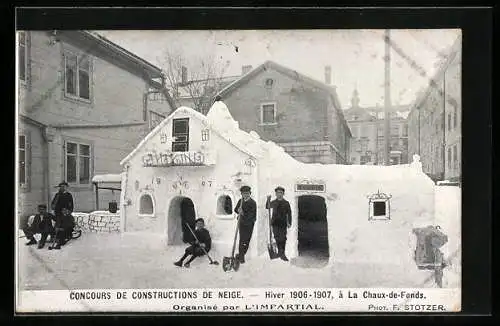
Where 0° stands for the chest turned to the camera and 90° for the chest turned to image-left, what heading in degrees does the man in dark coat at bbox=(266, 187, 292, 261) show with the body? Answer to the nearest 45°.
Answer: approximately 0°

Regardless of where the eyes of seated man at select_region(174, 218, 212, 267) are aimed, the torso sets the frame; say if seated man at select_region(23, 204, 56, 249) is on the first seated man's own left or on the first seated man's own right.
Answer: on the first seated man's own right
